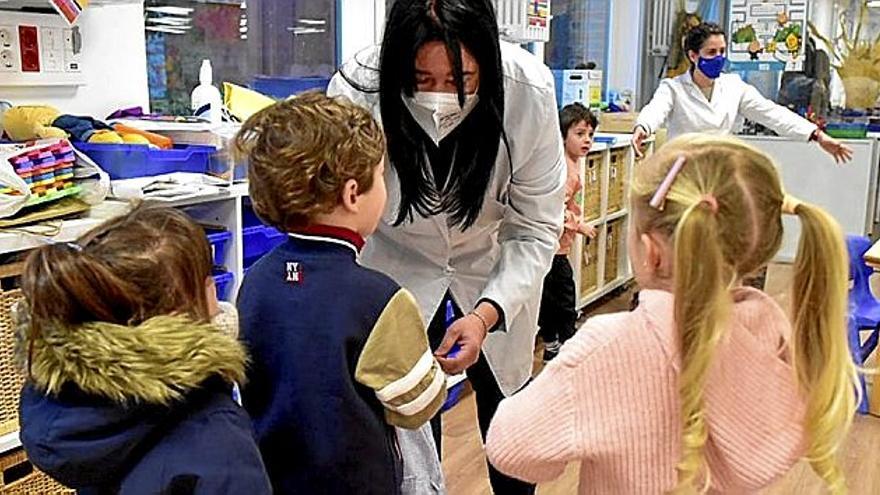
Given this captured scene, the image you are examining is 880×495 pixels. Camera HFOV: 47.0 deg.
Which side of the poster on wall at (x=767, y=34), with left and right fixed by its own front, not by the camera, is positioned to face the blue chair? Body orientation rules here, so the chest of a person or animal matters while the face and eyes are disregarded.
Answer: front

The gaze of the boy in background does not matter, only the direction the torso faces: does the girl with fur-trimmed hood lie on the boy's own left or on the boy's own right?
on the boy's own right

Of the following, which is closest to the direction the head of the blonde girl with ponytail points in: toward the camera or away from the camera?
away from the camera

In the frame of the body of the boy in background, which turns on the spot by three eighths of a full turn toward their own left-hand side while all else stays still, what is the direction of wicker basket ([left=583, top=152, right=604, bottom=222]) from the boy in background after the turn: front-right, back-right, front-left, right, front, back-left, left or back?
front

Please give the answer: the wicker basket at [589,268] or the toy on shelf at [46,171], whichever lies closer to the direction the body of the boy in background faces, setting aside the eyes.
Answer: the toy on shelf

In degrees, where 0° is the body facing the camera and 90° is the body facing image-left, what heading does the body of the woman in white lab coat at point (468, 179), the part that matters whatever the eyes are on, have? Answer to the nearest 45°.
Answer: approximately 0°

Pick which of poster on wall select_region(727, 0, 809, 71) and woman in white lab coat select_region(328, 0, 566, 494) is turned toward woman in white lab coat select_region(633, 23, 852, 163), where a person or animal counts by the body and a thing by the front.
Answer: the poster on wall

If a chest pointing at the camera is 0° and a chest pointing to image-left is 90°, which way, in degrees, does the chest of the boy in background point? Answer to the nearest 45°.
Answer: approximately 315°

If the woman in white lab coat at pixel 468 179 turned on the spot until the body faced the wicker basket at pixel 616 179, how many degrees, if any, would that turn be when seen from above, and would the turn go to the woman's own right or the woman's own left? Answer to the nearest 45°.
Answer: approximately 180°

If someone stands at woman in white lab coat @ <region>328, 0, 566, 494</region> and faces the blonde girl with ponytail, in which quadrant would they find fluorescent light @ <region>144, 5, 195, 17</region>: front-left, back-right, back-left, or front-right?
back-right

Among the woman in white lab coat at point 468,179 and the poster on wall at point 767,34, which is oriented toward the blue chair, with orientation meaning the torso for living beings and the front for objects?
the poster on wall

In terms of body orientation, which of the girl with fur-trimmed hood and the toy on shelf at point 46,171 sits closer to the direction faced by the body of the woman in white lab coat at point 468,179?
the girl with fur-trimmed hood

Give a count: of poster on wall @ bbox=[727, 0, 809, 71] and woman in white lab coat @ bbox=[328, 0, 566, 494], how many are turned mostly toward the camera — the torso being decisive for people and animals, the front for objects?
2

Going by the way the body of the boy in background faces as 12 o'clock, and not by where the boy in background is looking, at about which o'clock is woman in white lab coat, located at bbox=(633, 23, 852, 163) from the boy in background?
The woman in white lab coat is roughly at 9 o'clock from the boy in background.
